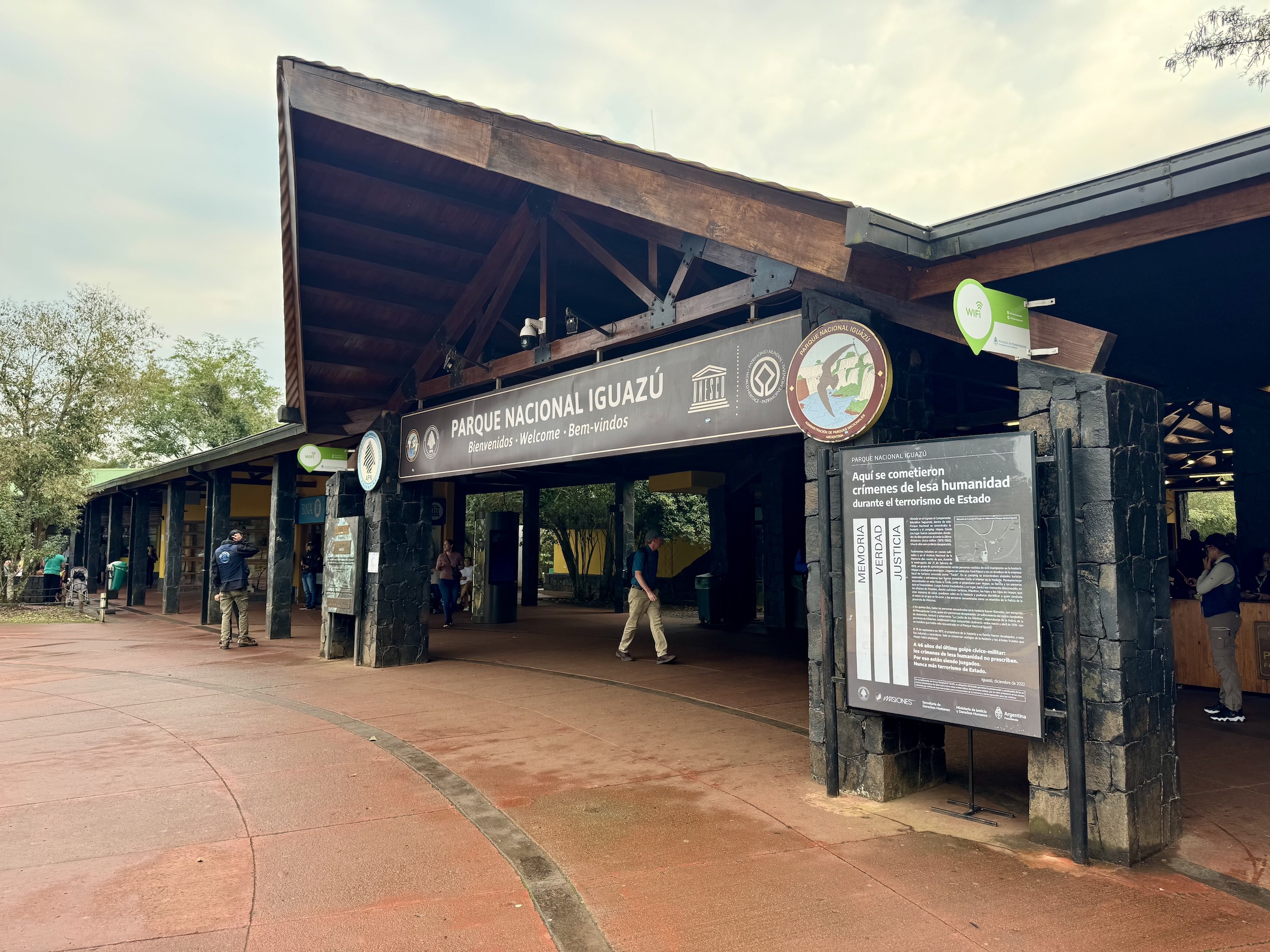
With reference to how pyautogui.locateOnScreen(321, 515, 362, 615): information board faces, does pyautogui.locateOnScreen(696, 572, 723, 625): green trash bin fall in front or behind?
behind

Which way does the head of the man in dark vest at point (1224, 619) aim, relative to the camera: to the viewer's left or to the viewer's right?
to the viewer's left

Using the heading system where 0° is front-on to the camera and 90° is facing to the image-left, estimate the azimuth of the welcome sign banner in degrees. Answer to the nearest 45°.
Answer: approximately 45°

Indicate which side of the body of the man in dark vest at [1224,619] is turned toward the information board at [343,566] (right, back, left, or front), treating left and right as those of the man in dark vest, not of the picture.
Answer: front

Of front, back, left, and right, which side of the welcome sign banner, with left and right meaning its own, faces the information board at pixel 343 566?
right

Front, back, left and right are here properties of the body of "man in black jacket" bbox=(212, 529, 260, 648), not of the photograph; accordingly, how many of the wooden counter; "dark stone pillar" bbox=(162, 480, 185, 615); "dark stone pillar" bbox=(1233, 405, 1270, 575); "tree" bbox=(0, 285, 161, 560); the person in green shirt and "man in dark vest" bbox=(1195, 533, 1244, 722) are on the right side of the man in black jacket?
3

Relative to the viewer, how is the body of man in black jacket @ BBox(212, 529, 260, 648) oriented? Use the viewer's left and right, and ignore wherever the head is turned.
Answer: facing away from the viewer and to the right of the viewer

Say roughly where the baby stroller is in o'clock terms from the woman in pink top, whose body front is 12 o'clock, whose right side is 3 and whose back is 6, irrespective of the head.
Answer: The baby stroller is roughly at 3 o'clock from the woman in pink top.

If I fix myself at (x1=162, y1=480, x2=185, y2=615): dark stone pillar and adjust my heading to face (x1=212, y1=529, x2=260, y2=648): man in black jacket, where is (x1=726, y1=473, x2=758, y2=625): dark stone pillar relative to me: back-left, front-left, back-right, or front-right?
front-left

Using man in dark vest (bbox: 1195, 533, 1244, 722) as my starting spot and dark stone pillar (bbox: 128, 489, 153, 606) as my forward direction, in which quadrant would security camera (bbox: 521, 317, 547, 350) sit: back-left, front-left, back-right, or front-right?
front-left

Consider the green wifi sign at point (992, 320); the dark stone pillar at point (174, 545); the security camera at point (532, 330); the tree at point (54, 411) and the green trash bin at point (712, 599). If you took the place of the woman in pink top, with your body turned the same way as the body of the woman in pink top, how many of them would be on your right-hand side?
2

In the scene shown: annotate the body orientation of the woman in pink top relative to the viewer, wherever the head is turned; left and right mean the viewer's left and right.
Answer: facing the viewer and to the left of the viewer

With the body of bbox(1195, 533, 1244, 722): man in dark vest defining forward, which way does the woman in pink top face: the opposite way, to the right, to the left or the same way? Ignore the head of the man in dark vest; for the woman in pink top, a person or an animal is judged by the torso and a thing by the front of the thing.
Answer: to the left

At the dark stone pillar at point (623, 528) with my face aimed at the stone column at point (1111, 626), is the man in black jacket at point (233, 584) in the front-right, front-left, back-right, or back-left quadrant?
front-right
